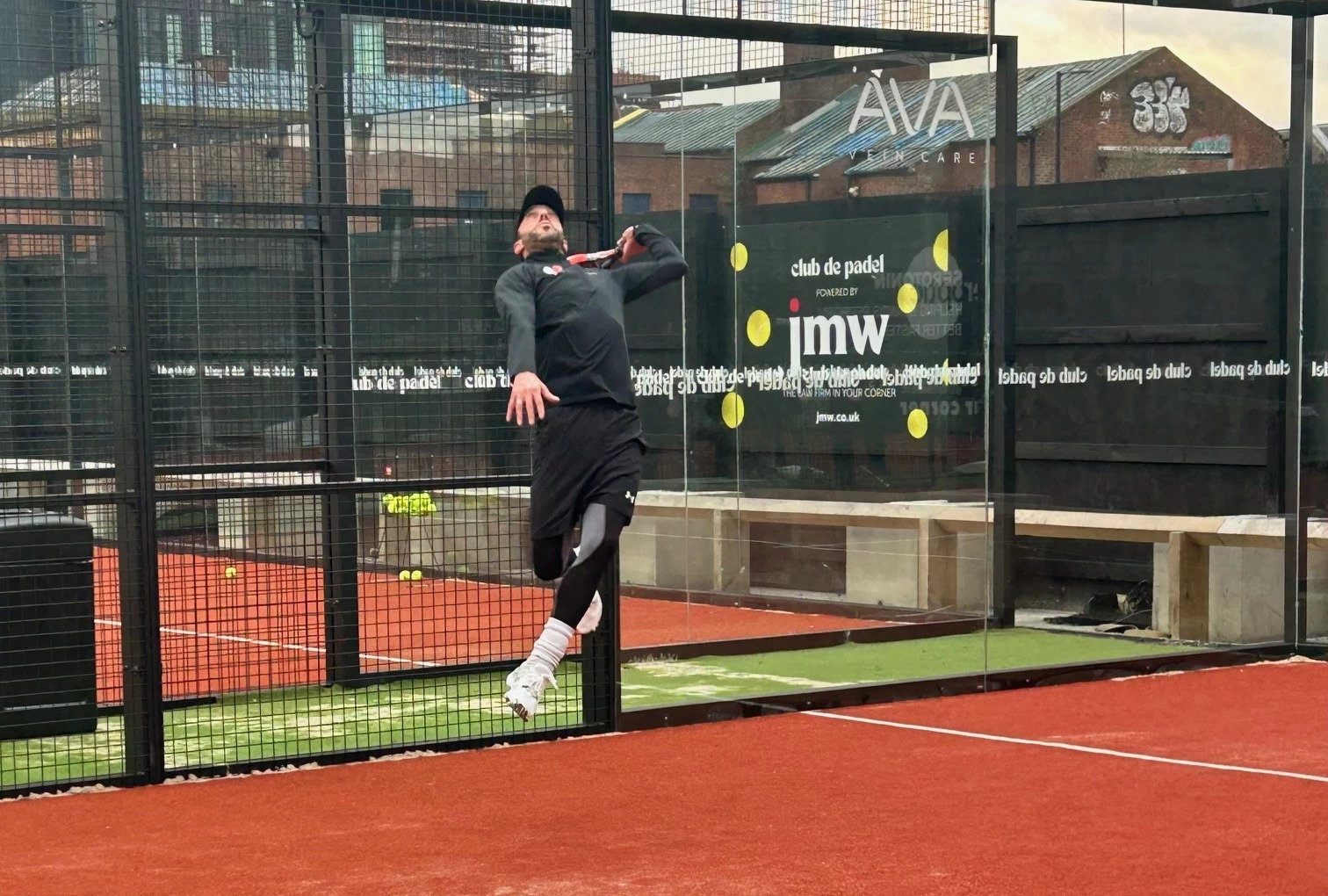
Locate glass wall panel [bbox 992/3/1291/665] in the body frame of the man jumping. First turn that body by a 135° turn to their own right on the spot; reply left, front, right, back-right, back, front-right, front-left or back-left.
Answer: right

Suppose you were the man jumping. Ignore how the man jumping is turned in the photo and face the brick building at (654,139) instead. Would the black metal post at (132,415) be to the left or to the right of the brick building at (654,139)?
left

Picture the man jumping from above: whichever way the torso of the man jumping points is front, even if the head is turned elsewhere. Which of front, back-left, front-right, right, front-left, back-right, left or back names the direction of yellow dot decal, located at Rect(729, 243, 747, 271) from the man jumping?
back

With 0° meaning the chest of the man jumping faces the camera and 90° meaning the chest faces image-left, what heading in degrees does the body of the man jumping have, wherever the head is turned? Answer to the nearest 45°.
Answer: approximately 0°

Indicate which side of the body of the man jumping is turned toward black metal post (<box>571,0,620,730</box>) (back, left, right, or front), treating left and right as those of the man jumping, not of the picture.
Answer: back

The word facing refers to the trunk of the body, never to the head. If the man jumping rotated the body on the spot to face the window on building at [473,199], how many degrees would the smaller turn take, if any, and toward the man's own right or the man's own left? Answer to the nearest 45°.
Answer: approximately 180°

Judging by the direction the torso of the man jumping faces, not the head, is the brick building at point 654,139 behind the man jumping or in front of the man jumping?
behind

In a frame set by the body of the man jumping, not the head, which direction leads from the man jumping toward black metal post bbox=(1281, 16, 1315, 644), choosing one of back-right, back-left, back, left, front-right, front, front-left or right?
back-left
